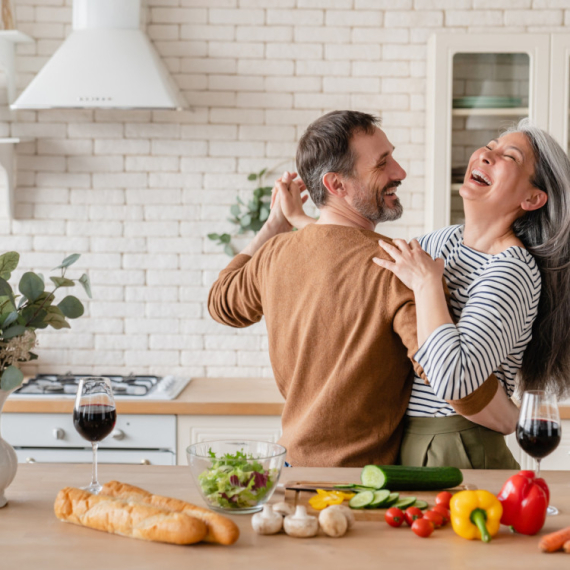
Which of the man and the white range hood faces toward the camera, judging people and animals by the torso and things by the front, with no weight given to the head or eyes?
the white range hood

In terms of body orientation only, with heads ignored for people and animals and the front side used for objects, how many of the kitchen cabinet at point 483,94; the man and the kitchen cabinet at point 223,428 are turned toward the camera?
2

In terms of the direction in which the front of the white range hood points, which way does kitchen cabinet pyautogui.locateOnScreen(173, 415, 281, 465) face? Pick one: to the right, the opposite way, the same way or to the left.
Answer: the same way

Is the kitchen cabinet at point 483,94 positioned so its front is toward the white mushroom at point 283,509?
yes

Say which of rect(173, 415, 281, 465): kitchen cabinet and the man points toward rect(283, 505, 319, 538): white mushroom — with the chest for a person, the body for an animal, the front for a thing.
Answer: the kitchen cabinet

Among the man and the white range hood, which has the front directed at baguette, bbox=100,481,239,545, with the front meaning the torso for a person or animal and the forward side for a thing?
the white range hood

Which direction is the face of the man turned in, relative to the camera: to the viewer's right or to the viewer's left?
to the viewer's right

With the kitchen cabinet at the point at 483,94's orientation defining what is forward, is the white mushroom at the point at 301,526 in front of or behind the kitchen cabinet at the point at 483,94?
in front

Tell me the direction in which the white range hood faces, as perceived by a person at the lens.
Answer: facing the viewer

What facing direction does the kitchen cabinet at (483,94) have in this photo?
toward the camera

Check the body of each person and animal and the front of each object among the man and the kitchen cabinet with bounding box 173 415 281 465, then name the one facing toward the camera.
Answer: the kitchen cabinet

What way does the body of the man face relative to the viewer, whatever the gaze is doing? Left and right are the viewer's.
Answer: facing away from the viewer and to the right of the viewer

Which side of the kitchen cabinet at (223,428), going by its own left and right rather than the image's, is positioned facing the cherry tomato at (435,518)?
front

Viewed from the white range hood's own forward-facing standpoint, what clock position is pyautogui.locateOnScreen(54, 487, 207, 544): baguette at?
The baguette is roughly at 12 o'clock from the white range hood.

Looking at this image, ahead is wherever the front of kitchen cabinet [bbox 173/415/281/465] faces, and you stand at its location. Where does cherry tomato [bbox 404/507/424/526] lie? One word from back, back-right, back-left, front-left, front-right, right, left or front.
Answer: front

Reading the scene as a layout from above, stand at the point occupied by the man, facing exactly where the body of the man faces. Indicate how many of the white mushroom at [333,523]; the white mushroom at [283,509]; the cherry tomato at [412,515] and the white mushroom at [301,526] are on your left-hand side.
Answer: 0

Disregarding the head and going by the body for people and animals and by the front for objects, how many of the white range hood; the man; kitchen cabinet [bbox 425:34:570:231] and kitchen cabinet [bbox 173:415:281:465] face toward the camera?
3

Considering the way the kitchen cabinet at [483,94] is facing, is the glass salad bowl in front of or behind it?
in front

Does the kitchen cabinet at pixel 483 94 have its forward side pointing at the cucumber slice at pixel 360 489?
yes

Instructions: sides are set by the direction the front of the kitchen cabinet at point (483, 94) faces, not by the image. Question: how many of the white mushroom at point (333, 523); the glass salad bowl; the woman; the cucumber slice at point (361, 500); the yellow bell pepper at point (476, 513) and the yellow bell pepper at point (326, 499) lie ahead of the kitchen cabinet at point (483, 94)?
6
